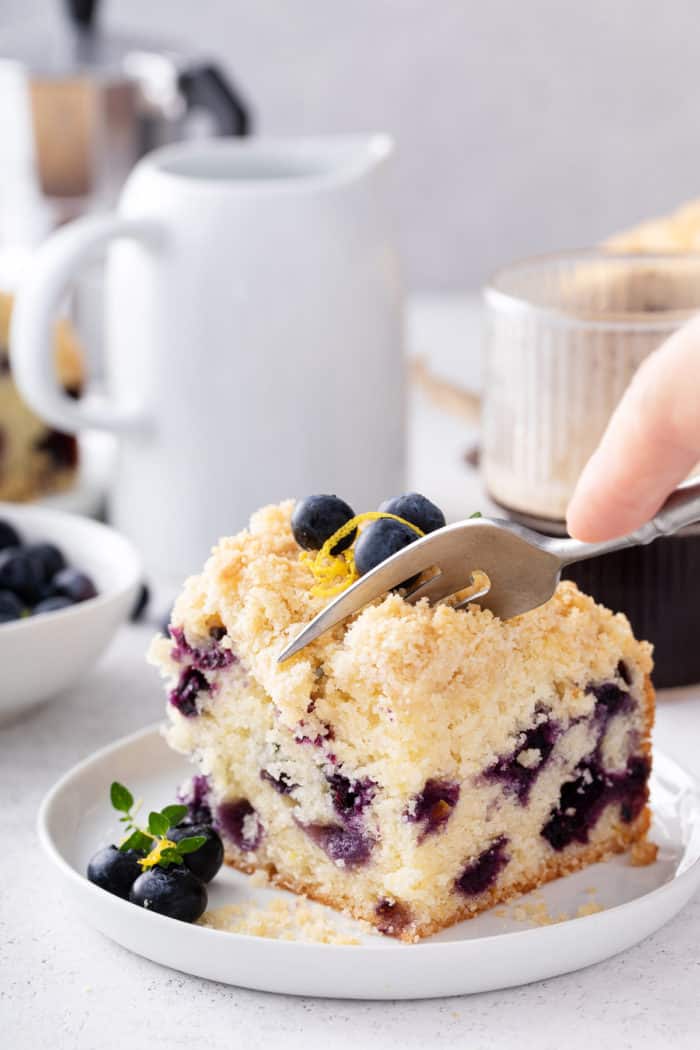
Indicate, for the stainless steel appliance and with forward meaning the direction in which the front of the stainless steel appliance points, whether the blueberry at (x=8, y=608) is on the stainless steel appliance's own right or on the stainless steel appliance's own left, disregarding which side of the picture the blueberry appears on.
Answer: on the stainless steel appliance's own left

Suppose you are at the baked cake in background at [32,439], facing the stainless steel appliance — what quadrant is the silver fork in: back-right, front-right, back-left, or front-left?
back-right

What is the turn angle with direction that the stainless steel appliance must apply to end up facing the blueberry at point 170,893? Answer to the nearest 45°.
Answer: approximately 90° to its left

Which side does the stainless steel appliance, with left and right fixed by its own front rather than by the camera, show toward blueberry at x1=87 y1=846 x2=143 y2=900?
left

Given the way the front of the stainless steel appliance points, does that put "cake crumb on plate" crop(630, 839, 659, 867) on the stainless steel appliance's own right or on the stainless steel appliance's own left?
on the stainless steel appliance's own left

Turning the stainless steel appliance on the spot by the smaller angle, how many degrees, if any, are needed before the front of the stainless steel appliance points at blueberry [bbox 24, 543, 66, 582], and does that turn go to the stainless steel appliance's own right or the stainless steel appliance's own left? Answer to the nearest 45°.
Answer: approximately 90° to the stainless steel appliance's own left

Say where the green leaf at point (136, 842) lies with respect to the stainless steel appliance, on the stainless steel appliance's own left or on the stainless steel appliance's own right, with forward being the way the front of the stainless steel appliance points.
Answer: on the stainless steel appliance's own left
